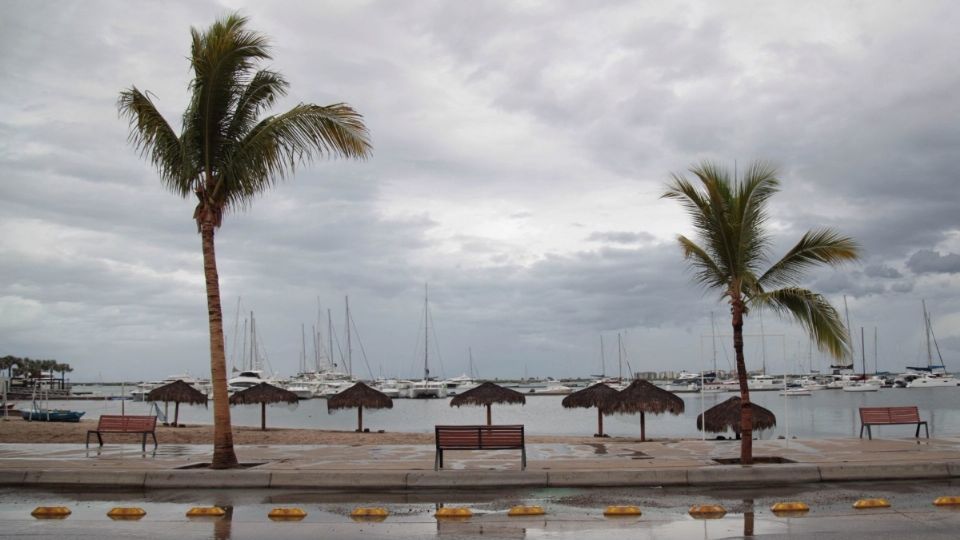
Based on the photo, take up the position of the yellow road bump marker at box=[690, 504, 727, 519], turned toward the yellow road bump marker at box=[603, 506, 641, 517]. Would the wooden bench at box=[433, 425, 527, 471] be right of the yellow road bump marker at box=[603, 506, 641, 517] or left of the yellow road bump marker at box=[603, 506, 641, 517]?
right

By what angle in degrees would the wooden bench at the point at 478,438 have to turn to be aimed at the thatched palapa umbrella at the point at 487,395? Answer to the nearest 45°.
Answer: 0° — it already faces it

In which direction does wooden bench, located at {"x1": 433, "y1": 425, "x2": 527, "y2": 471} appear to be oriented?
away from the camera

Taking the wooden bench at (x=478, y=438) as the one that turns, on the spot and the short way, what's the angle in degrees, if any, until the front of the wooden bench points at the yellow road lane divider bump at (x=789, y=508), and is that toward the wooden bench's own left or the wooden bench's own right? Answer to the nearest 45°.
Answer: approximately 135° to the wooden bench's own right

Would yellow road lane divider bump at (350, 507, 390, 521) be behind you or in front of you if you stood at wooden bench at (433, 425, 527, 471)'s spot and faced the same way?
behind

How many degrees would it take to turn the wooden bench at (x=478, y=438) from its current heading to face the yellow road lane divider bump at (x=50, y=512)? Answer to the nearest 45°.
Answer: approximately 135° to its left

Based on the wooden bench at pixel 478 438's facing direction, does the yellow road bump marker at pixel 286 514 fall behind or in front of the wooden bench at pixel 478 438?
behind

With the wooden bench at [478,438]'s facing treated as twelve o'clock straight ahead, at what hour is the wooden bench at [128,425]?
the wooden bench at [128,425] is roughly at 10 o'clock from the wooden bench at [478,438].

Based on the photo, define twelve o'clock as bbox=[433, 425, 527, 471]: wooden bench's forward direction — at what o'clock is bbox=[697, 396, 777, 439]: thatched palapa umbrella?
The thatched palapa umbrella is roughly at 1 o'clock from the wooden bench.

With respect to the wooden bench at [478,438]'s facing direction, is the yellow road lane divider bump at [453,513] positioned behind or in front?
behind

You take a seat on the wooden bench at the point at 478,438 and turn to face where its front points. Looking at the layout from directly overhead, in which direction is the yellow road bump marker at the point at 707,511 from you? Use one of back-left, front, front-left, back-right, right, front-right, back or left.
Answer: back-right

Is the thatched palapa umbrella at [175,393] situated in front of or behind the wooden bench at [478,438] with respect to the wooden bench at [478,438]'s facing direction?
in front

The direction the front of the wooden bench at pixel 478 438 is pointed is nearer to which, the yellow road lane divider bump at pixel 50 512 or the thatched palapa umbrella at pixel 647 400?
the thatched palapa umbrella
